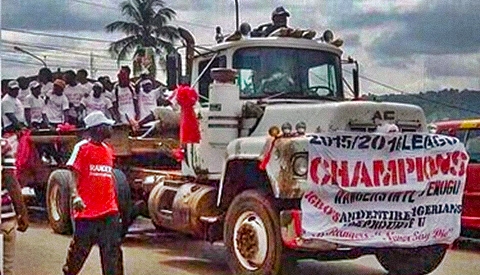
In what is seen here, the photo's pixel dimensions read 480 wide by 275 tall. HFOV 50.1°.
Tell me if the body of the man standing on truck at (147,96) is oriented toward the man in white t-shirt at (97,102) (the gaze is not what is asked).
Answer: no

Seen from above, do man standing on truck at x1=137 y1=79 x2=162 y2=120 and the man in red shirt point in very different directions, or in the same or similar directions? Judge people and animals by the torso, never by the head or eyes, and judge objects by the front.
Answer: same or similar directions

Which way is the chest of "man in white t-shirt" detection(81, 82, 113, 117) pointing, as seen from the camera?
toward the camera

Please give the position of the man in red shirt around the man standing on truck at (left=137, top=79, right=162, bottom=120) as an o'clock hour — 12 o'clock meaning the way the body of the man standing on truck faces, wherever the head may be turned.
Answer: The man in red shirt is roughly at 12 o'clock from the man standing on truck.

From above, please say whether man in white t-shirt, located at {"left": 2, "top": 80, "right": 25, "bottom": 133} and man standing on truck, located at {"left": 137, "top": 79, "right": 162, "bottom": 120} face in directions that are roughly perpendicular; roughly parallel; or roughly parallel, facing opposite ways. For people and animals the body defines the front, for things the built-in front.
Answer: roughly parallel

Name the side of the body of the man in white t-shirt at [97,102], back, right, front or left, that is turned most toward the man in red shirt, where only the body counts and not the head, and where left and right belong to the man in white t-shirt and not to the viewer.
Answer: front

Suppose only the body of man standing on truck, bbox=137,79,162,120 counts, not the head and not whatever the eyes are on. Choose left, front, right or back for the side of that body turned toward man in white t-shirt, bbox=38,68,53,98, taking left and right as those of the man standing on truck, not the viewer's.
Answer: right

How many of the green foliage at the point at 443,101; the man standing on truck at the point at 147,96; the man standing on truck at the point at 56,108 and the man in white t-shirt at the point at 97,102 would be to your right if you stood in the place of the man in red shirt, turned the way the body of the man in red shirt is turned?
0

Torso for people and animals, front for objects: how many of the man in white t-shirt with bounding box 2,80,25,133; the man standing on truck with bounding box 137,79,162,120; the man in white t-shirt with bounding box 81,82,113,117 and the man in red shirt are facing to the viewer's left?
0

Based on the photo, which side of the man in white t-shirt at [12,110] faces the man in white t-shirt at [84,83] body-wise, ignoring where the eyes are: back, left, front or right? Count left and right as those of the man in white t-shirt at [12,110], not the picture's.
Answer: left

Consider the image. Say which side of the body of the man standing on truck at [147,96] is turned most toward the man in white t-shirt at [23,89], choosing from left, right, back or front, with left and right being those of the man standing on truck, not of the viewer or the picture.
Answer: right

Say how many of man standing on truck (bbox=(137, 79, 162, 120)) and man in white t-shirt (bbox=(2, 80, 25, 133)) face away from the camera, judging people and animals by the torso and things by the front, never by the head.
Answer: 0

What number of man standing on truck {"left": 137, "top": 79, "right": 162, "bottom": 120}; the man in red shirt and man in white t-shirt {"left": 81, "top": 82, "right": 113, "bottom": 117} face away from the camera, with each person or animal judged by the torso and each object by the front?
0
